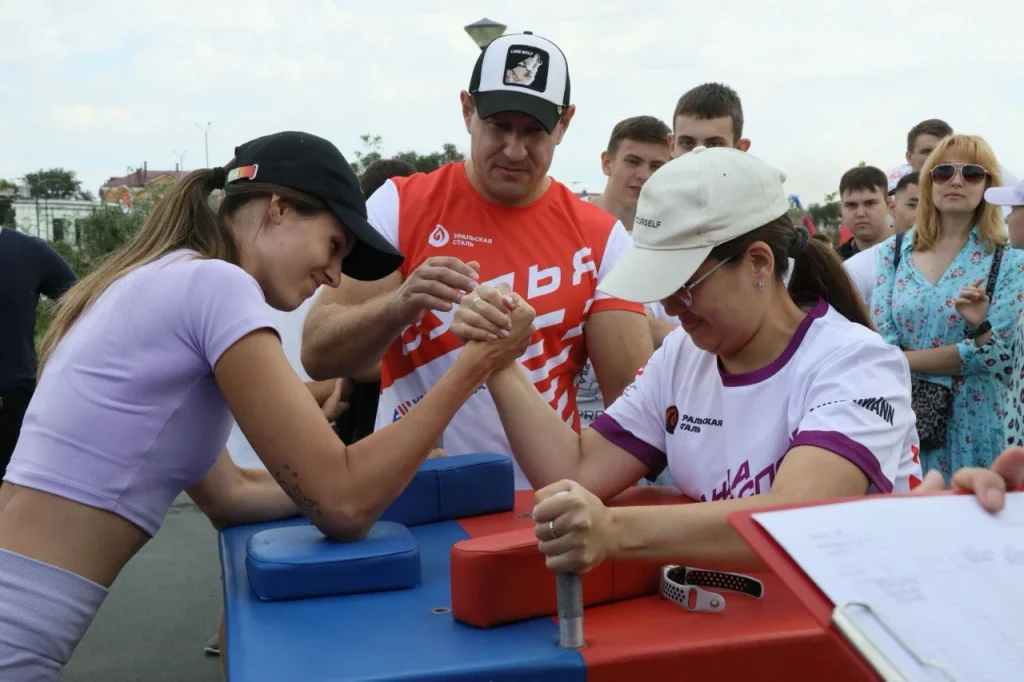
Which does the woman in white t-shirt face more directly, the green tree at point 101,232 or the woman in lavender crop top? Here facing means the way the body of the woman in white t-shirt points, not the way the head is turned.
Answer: the woman in lavender crop top

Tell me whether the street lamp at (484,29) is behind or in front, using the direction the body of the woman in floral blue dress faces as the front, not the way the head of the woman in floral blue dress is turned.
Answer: behind

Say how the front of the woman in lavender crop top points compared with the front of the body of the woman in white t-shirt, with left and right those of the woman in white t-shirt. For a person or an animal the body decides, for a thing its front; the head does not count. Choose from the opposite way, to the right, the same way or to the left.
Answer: the opposite way

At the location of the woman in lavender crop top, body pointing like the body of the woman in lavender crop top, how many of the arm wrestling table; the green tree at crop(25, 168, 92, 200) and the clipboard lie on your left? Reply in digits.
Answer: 1

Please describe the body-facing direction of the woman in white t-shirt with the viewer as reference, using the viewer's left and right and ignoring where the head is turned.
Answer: facing the viewer and to the left of the viewer

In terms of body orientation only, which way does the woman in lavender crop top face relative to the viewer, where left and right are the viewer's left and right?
facing to the right of the viewer

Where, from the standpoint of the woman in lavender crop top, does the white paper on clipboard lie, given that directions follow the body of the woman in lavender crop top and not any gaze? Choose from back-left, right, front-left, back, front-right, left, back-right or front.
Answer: front-right

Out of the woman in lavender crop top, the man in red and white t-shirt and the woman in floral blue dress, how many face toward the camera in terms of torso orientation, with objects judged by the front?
2

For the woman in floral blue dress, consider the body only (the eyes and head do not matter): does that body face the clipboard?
yes

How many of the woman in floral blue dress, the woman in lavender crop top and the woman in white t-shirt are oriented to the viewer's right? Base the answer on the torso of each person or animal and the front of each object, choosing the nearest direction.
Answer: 1

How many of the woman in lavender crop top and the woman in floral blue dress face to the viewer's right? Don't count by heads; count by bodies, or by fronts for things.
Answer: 1

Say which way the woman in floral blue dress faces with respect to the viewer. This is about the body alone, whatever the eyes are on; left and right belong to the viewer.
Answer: facing the viewer

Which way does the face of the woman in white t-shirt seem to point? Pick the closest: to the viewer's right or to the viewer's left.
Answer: to the viewer's left

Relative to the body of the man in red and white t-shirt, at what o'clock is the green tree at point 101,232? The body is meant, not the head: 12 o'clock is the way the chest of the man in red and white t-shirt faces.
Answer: The green tree is roughly at 5 o'clock from the man in red and white t-shirt.
